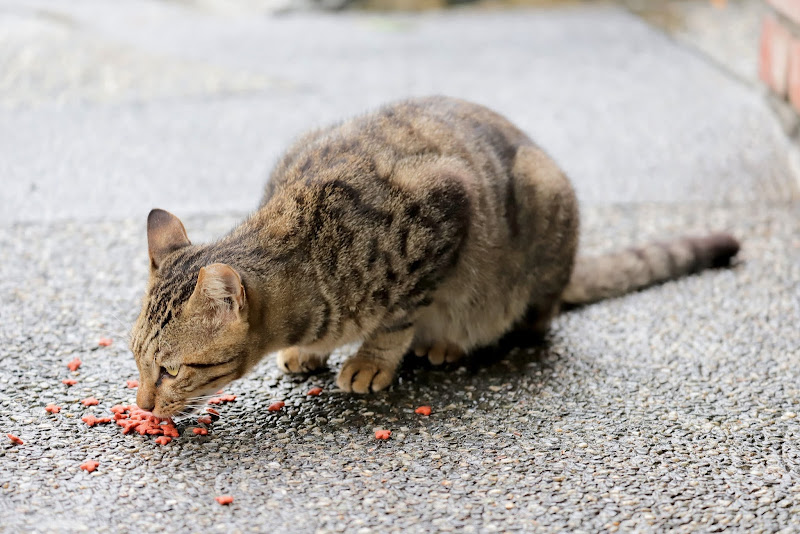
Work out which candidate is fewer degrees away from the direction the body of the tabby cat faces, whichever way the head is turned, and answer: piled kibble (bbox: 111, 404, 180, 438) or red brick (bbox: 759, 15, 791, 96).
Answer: the piled kibble

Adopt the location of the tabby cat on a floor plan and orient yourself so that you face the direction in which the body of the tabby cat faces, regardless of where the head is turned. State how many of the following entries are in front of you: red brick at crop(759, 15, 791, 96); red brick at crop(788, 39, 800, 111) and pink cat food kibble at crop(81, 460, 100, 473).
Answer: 1

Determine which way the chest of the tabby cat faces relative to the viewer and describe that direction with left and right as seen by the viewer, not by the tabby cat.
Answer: facing the viewer and to the left of the viewer

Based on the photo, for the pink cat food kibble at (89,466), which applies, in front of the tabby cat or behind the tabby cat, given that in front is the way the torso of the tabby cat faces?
in front

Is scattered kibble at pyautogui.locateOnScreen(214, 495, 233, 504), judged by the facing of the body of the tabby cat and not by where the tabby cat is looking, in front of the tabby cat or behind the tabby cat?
in front

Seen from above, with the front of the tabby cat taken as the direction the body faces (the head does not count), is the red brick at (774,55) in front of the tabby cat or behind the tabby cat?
behind

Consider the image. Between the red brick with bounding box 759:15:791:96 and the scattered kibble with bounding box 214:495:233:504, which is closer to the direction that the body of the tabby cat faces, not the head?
the scattered kibble

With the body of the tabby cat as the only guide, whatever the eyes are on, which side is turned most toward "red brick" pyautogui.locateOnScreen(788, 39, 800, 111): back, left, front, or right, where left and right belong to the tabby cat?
back
